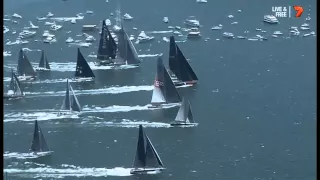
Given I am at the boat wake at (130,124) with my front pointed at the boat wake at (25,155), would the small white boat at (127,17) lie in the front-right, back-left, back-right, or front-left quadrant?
back-right
